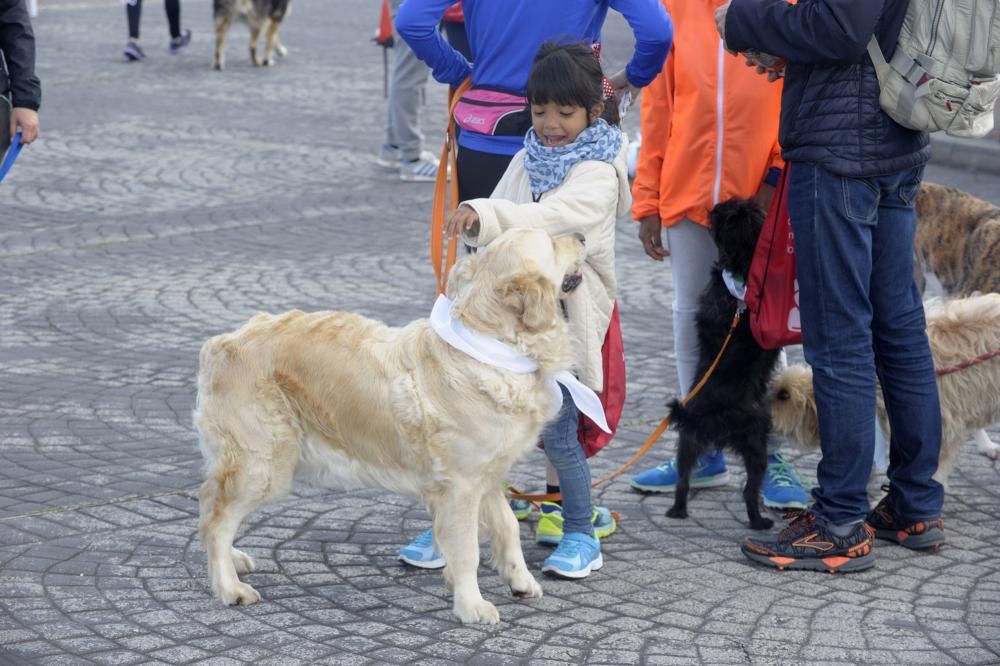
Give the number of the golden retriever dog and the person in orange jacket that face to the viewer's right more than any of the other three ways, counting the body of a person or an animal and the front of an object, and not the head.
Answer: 1

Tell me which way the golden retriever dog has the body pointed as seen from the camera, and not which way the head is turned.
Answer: to the viewer's right

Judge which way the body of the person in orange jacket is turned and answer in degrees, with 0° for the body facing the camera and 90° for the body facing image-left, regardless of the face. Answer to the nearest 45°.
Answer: approximately 0°

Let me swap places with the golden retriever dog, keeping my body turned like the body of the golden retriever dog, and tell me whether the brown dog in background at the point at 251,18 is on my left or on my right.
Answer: on my left

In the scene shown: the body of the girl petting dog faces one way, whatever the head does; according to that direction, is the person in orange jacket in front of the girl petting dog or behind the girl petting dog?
behind

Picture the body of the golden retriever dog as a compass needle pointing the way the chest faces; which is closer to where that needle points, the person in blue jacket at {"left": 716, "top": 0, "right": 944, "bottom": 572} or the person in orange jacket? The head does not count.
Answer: the person in blue jacket

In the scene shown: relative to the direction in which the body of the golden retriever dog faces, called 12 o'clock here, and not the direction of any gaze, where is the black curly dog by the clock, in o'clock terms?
The black curly dog is roughly at 11 o'clock from the golden retriever dog.
